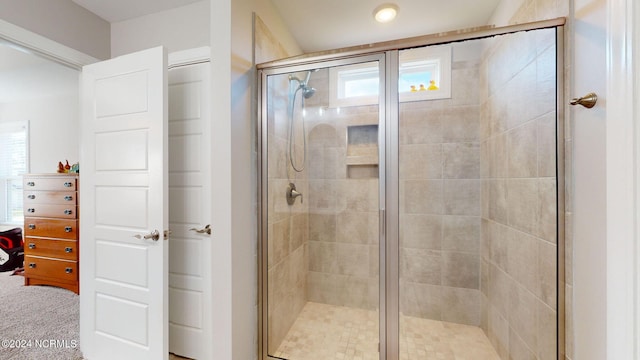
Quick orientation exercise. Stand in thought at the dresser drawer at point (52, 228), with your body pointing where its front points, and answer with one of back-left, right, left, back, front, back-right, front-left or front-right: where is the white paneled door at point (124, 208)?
front-left

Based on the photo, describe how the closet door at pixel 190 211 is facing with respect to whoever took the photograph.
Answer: facing the viewer and to the left of the viewer

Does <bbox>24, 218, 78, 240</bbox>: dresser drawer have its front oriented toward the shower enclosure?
no

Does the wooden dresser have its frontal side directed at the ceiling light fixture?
no

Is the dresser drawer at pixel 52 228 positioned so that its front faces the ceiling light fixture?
no

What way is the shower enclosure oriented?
toward the camera

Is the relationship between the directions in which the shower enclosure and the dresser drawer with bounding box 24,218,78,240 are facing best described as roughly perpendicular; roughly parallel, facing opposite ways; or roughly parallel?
roughly parallel

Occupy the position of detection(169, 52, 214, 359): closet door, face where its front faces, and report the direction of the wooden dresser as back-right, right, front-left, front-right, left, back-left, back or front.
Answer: right

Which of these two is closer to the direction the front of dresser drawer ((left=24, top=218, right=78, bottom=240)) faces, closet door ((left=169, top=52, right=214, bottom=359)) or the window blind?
the closet door

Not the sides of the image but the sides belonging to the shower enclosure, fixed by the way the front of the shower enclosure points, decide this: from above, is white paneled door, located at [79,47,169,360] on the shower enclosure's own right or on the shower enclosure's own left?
on the shower enclosure's own right

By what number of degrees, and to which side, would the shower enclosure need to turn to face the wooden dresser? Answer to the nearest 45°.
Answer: approximately 90° to its right

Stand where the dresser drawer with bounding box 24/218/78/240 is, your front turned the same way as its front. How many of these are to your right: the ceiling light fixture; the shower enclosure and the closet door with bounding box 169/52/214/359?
0

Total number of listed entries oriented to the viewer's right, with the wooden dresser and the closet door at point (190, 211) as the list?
0

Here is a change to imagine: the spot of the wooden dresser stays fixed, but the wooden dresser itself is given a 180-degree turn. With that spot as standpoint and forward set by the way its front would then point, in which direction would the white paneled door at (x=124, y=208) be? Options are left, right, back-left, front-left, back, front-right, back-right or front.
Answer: back-right

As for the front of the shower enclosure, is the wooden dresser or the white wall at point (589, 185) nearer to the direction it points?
the white wall

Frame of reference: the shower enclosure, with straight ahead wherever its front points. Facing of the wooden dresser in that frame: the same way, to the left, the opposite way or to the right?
the same way
